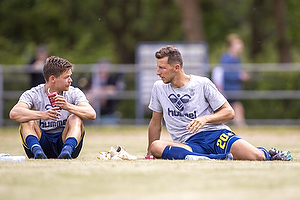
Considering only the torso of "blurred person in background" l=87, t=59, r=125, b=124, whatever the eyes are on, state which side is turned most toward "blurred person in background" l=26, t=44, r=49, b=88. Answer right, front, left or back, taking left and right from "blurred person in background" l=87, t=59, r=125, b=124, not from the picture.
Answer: right

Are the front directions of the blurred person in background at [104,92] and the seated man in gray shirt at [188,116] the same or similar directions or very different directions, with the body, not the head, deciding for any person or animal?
same or similar directions

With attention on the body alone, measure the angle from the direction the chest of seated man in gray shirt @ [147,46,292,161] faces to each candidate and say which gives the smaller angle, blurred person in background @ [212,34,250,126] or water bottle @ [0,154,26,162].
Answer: the water bottle

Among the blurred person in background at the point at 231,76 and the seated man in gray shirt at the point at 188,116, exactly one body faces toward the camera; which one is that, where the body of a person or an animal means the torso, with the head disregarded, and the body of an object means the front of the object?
the seated man in gray shirt

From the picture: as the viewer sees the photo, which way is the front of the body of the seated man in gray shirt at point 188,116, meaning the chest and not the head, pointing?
toward the camera

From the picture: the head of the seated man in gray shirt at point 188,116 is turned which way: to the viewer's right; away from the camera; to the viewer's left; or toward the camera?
to the viewer's left

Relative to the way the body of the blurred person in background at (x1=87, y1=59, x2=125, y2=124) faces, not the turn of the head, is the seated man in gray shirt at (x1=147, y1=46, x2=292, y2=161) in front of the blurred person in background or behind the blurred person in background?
in front

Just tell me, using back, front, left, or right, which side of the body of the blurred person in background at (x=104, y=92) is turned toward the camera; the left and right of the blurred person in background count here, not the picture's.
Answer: front
